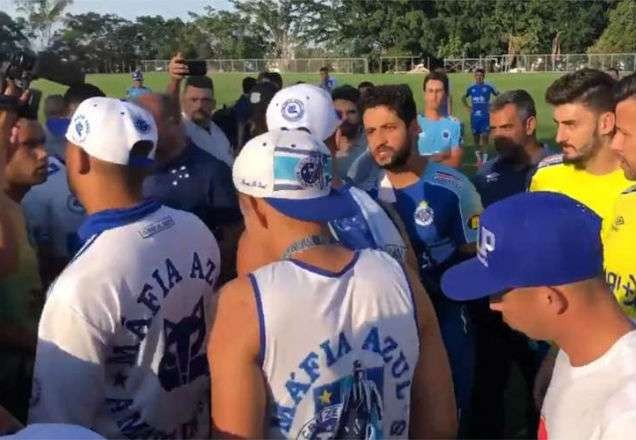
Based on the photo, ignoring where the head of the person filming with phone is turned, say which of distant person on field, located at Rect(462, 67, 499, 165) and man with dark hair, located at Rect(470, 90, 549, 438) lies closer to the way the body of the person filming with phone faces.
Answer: the man with dark hair

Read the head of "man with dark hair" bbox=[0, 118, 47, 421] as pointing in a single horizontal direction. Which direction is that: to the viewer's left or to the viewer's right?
to the viewer's right

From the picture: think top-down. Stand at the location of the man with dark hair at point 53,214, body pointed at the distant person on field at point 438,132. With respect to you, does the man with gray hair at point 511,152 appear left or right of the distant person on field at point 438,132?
right

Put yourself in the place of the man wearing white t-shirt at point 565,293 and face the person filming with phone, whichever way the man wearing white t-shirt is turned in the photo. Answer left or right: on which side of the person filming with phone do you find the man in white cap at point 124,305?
left

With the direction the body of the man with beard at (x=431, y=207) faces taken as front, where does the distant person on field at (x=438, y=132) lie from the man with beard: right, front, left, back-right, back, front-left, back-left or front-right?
back-right

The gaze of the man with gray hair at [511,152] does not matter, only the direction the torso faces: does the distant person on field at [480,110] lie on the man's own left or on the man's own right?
on the man's own right

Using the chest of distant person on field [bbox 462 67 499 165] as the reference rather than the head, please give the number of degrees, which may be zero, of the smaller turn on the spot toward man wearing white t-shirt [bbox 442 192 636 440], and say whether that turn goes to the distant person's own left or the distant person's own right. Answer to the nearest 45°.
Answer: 0° — they already face them

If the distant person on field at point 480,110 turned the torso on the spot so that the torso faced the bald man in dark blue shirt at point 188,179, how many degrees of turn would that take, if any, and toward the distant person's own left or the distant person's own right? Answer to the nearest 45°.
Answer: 0° — they already face them

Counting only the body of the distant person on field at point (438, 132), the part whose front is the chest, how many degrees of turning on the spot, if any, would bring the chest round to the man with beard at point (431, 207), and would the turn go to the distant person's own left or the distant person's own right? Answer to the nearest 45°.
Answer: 0° — they already face them

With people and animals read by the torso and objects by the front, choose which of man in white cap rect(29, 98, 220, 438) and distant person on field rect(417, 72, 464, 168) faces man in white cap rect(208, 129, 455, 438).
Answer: the distant person on field

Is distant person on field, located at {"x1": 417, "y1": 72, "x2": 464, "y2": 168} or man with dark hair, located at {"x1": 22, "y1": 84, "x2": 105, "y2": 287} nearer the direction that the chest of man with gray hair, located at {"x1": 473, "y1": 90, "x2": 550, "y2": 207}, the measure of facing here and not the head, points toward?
the man with dark hair
